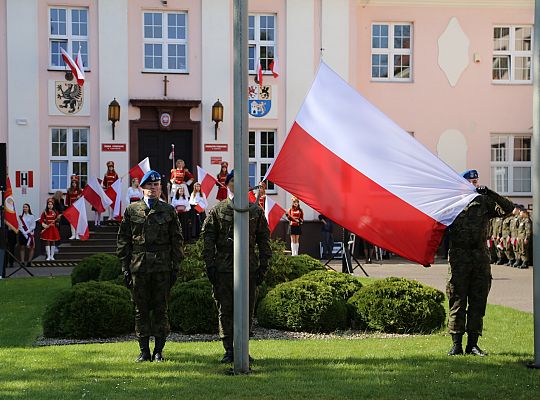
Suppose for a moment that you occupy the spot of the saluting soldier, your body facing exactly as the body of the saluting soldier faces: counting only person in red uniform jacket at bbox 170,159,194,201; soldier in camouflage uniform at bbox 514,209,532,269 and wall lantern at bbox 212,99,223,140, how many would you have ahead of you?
0

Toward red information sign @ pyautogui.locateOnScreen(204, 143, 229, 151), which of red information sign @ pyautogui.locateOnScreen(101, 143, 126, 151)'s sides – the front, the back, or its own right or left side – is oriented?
left

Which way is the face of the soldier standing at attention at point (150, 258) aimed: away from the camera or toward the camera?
toward the camera

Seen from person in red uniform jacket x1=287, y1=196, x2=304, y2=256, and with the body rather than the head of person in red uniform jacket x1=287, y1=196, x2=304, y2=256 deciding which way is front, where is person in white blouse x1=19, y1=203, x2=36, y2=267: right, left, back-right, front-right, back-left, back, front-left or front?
right

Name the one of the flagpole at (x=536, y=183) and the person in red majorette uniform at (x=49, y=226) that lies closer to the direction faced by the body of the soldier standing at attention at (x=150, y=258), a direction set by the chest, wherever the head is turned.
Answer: the flagpole

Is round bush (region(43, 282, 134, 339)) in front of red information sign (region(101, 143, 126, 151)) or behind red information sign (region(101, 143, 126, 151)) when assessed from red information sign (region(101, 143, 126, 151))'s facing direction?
in front

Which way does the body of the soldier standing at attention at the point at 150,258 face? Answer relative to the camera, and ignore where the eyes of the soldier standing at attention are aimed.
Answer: toward the camera

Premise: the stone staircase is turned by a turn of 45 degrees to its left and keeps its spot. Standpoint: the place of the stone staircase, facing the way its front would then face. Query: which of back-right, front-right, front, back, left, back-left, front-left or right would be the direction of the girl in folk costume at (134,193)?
left

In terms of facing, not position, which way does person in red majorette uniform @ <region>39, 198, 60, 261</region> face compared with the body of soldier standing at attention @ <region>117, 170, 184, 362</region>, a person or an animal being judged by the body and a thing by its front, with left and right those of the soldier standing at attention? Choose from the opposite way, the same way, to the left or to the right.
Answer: the same way

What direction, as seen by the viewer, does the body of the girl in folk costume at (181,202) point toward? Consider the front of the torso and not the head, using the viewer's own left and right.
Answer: facing the viewer

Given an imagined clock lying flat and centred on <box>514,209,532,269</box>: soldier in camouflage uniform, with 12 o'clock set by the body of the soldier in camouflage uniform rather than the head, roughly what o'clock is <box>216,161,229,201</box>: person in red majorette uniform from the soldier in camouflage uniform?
The person in red majorette uniform is roughly at 1 o'clock from the soldier in camouflage uniform.

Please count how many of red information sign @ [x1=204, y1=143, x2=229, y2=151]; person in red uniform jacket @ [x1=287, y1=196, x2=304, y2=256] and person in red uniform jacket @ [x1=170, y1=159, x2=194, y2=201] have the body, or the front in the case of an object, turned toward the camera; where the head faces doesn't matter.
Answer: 3

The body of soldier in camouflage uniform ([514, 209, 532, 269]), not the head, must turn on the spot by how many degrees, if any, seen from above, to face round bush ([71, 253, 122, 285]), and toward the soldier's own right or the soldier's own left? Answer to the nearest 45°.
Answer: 0° — they already face it

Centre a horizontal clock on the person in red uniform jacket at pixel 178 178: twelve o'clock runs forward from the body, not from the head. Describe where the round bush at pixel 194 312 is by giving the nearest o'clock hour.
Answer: The round bush is roughly at 12 o'clock from the person in red uniform jacket.

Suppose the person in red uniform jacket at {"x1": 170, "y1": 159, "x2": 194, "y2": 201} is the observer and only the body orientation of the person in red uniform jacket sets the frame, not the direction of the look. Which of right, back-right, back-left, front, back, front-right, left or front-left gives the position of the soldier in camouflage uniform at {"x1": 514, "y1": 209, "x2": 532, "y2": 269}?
left

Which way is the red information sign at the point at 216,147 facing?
toward the camera

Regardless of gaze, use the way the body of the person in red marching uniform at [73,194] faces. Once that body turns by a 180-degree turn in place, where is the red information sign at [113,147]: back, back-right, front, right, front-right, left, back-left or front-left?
front-right

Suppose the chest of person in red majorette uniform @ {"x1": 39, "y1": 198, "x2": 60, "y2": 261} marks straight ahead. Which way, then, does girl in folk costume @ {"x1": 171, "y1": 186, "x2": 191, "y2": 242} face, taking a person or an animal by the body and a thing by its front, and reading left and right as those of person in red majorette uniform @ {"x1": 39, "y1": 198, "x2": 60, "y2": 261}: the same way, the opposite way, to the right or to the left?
the same way
